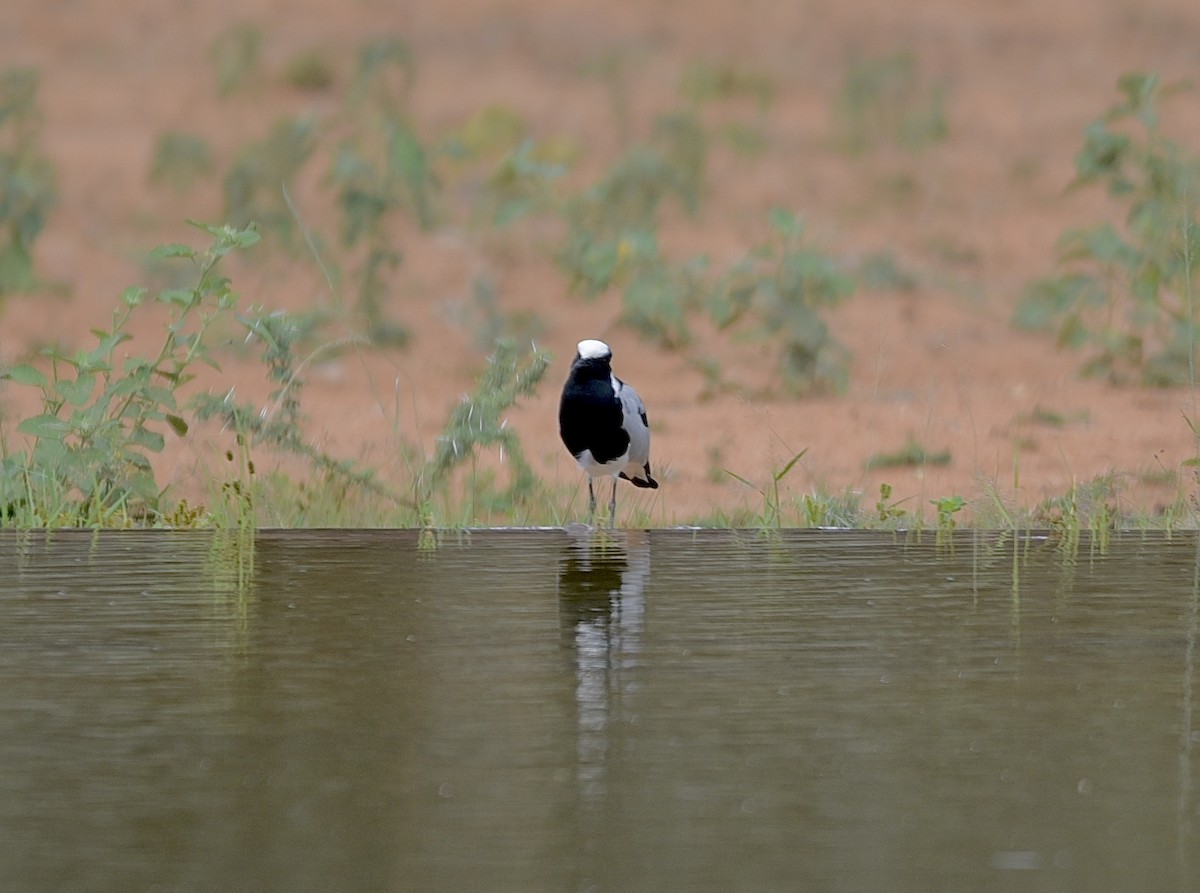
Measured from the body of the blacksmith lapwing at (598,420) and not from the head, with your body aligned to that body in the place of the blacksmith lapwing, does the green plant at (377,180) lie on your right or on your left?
on your right

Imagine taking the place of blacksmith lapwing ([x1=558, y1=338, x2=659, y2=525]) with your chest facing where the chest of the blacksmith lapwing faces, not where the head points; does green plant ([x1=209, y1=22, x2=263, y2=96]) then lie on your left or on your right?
on your right

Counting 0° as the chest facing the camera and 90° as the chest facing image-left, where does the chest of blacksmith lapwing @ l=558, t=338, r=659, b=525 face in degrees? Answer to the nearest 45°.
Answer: approximately 45°

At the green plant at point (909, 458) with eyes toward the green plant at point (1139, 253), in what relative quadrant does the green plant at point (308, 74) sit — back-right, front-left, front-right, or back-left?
front-left

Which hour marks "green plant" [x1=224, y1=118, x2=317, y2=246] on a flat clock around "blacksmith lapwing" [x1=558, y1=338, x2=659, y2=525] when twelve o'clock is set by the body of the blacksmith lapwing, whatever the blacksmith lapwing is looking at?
The green plant is roughly at 4 o'clock from the blacksmith lapwing.

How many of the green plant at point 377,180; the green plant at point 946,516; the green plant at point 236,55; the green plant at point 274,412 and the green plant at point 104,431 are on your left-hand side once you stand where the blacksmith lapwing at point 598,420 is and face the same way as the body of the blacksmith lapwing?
1

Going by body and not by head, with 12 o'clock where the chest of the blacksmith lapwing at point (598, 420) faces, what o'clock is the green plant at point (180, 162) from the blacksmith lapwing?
The green plant is roughly at 4 o'clock from the blacksmith lapwing.

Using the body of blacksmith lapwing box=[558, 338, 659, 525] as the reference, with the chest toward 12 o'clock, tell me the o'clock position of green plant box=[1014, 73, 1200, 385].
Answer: The green plant is roughly at 6 o'clock from the blacksmith lapwing.

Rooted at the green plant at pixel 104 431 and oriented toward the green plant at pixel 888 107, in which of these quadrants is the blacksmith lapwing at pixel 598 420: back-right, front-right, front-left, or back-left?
front-right

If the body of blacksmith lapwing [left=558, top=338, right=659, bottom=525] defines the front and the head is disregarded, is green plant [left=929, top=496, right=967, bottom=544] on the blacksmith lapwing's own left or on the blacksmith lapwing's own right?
on the blacksmith lapwing's own left

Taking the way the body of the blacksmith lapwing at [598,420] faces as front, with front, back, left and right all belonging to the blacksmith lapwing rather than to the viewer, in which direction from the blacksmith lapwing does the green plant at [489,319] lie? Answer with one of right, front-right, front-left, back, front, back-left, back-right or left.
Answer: back-right

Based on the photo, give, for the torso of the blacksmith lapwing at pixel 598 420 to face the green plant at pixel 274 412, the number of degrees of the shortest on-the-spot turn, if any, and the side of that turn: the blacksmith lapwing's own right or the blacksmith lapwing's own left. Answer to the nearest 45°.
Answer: approximately 45° to the blacksmith lapwing's own right
